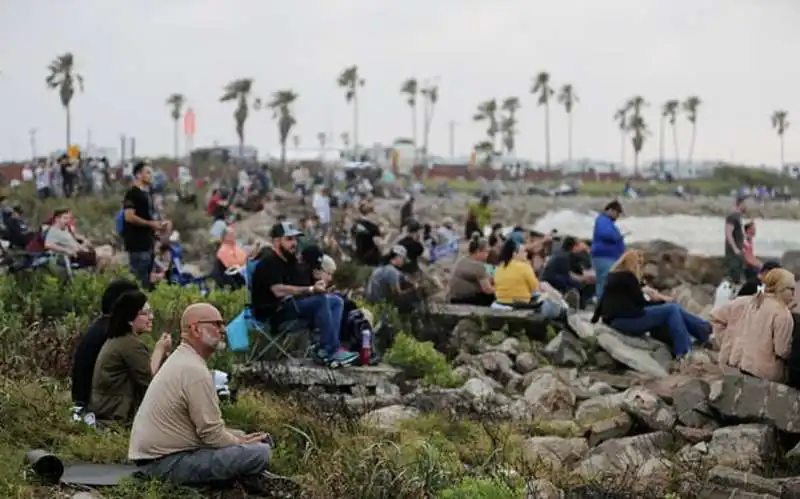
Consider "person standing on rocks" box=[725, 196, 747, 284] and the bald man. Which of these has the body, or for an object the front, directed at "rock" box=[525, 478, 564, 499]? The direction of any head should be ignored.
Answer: the bald man

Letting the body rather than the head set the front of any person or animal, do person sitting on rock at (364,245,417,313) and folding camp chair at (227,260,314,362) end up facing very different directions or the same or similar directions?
same or similar directions

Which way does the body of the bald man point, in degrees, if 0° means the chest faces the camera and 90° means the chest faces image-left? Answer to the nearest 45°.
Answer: approximately 270°

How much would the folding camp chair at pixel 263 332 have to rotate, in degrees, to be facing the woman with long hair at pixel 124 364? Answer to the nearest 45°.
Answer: approximately 90° to its right

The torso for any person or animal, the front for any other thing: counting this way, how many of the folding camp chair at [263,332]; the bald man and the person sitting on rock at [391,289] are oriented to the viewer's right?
3

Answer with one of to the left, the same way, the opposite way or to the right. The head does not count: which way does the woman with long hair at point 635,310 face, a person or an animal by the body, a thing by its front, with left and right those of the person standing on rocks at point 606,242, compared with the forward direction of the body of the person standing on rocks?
the same way

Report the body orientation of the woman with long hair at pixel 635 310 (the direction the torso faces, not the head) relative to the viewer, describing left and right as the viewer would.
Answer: facing to the right of the viewer

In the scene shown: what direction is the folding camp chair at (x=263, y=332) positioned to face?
to the viewer's right

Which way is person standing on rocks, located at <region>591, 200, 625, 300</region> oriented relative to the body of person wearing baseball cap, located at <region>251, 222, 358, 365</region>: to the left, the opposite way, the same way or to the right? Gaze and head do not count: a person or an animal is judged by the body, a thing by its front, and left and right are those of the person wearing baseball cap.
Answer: the same way

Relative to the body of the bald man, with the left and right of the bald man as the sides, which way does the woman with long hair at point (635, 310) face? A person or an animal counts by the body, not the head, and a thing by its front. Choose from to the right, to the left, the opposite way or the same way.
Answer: the same way

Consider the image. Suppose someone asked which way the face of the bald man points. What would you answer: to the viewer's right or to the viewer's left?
to the viewer's right
